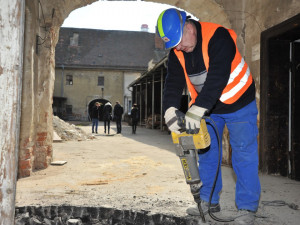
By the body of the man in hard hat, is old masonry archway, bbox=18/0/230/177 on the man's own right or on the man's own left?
on the man's own right

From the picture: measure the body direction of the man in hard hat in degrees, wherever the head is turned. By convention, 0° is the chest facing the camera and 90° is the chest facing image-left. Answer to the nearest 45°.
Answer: approximately 45°

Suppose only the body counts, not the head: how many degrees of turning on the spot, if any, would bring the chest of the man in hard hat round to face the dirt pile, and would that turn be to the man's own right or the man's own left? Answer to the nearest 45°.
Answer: approximately 90° to the man's own right
